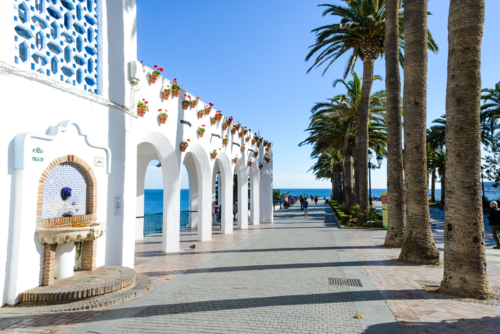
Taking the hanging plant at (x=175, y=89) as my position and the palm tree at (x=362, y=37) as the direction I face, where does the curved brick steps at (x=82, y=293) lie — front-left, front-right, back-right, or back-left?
back-right

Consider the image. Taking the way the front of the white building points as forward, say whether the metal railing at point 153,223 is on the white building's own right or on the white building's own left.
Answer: on the white building's own left

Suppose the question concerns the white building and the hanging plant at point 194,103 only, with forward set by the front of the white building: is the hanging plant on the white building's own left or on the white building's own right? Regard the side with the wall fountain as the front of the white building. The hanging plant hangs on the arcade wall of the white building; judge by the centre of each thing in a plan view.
on the white building's own left

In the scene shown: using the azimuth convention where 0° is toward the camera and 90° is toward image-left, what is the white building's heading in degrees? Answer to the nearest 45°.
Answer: approximately 315°
